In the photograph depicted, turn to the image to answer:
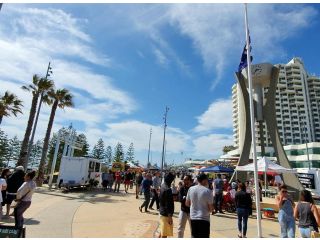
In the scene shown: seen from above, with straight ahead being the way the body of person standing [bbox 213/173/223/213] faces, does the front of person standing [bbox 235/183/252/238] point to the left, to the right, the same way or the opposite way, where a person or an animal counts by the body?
the same way

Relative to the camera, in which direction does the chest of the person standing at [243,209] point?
away from the camera

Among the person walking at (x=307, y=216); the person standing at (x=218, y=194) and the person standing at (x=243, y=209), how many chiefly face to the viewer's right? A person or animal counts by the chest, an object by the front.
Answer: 0

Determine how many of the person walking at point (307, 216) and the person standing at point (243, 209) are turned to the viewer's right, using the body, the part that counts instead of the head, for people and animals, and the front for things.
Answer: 0

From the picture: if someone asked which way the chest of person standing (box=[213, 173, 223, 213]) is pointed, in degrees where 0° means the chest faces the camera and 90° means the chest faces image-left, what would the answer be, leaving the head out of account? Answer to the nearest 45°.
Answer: approximately 180°

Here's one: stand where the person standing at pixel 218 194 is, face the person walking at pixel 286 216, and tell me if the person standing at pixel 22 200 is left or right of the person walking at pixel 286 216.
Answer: right

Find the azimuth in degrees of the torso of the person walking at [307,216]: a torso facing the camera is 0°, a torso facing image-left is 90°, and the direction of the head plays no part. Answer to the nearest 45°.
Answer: approximately 180°
